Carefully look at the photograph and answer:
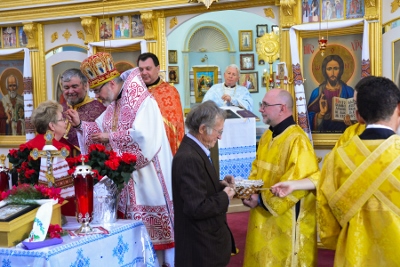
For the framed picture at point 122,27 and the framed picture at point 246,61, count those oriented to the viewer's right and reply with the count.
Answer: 0

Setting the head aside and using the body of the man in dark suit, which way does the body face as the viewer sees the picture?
to the viewer's right

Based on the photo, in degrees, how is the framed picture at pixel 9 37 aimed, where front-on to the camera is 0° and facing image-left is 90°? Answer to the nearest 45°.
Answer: approximately 0°

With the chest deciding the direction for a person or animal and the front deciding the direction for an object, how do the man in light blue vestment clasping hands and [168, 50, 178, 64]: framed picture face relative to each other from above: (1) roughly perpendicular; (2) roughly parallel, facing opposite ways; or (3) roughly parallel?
roughly parallel

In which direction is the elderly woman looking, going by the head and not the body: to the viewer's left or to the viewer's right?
to the viewer's right

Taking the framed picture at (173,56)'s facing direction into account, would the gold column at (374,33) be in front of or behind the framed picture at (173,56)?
in front

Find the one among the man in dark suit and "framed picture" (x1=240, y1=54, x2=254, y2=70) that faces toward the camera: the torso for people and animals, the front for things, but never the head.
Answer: the framed picture

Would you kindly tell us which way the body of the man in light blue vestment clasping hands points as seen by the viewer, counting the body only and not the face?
toward the camera

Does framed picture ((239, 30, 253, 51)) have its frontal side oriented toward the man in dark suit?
yes

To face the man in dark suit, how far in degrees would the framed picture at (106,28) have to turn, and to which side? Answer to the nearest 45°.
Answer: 0° — it already faces them

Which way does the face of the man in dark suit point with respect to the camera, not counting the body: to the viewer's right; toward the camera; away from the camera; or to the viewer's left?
to the viewer's right

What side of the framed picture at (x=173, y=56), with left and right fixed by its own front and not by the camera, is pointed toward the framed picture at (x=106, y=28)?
front

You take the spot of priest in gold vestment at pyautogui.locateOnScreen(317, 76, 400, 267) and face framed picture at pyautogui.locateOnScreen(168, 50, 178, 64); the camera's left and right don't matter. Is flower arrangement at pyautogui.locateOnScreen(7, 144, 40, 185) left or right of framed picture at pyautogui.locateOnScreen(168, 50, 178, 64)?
left

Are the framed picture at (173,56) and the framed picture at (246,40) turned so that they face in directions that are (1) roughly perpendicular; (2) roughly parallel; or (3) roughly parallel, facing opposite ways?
roughly parallel

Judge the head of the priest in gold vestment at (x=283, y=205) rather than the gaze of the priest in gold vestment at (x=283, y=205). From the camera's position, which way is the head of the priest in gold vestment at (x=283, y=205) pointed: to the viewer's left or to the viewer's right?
to the viewer's left

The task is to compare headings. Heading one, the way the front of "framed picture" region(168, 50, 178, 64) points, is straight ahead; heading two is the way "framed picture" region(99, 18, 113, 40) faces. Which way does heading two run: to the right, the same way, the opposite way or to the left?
the same way

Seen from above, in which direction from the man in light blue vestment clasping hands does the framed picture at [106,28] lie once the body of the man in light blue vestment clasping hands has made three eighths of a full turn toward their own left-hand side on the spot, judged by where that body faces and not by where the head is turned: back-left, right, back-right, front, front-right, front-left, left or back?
back-left

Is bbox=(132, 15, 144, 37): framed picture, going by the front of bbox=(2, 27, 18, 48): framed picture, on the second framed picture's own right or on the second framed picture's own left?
on the second framed picture's own left

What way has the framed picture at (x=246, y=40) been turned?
toward the camera

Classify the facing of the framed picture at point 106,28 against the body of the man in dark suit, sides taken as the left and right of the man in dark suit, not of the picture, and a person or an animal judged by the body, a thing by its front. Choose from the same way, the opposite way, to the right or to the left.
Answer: to the right
